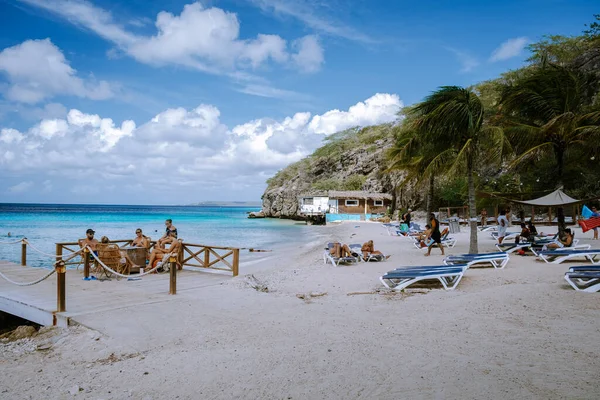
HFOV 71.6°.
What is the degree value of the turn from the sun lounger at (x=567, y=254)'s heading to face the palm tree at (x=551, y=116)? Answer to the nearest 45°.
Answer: approximately 90° to its right

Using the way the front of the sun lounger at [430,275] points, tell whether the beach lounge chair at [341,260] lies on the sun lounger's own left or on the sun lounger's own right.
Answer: on the sun lounger's own right

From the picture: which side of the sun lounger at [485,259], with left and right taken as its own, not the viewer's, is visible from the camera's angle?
left

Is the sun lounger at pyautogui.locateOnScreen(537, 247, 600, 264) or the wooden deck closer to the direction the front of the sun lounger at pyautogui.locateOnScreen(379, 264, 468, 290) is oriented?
the wooden deck

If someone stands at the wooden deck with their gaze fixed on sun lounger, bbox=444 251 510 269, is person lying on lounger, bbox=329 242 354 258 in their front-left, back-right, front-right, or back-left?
front-left

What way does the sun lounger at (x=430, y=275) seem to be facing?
to the viewer's left

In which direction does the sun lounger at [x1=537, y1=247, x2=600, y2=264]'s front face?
to the viewer's left
